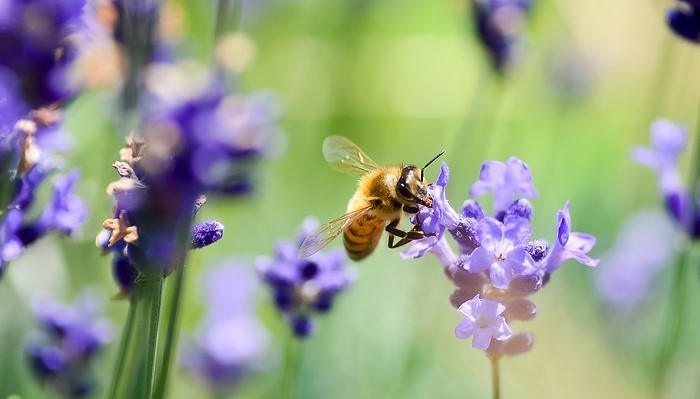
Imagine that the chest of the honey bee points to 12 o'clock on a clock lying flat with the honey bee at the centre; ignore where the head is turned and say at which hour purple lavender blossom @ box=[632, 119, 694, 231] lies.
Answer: The purple lavender blossom is roughly at 11 o'clock from the honey bee.

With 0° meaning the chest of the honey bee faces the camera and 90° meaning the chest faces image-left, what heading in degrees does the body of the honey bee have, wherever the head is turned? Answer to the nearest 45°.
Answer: approximately 270°

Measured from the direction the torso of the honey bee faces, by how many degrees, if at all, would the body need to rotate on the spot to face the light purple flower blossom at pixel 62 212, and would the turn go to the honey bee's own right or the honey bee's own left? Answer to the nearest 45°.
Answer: approximately 135° to the honey bee's own right

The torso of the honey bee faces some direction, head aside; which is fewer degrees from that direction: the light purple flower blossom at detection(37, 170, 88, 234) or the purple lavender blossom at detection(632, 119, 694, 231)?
the purple lavender blossom

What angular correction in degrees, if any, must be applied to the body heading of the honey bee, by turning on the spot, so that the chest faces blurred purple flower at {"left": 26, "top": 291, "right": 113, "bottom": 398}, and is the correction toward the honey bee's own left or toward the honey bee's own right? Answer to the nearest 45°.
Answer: approximately 135° to the honey bee's own right
